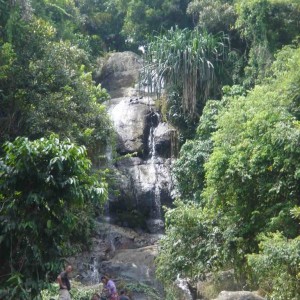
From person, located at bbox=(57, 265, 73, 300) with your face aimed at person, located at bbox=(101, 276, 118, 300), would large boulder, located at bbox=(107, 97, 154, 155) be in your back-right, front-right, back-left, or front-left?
front-left

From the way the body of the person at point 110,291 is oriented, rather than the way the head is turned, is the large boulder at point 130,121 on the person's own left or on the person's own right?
on the person's own right

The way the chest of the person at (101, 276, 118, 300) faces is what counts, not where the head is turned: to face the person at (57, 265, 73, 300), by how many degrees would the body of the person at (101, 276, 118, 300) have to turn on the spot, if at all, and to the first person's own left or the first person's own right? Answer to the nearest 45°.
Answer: approximately 45° to the first person's own left
